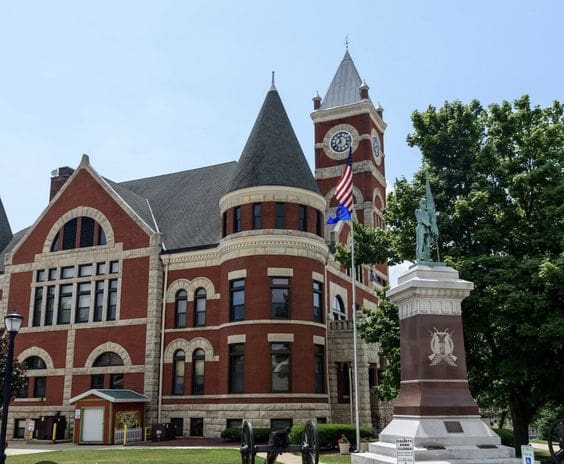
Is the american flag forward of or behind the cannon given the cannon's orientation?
behind

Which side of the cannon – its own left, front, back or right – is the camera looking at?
front

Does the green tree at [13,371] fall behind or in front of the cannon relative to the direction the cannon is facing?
behind

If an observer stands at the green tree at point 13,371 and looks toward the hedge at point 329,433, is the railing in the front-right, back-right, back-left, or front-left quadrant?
front-left
